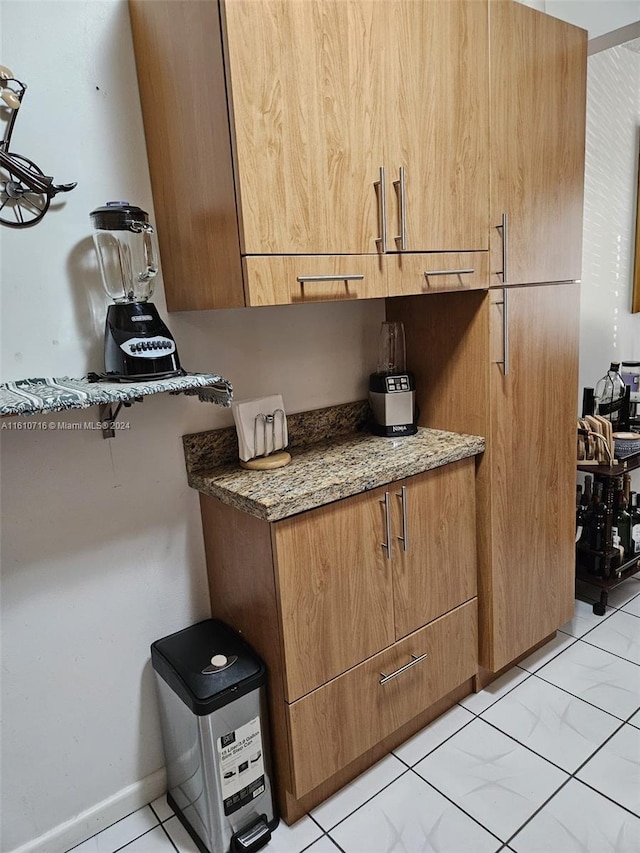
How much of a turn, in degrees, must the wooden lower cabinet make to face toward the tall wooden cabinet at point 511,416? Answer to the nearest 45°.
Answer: approximately 90° to its left

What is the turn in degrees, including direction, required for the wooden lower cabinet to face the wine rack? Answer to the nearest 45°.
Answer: approximately 90° to its left

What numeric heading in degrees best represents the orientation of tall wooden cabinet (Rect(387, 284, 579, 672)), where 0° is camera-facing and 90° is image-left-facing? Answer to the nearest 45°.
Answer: approximately 315°

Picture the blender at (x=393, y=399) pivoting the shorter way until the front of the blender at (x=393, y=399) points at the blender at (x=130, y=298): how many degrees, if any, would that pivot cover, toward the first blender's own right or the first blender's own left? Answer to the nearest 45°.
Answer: approximately 90° to the first blender's own right

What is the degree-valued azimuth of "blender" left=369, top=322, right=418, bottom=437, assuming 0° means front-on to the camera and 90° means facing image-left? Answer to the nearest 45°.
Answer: approximately 315°

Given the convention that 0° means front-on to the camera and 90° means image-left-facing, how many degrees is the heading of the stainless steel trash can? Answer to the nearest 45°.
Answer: approximately 315°
